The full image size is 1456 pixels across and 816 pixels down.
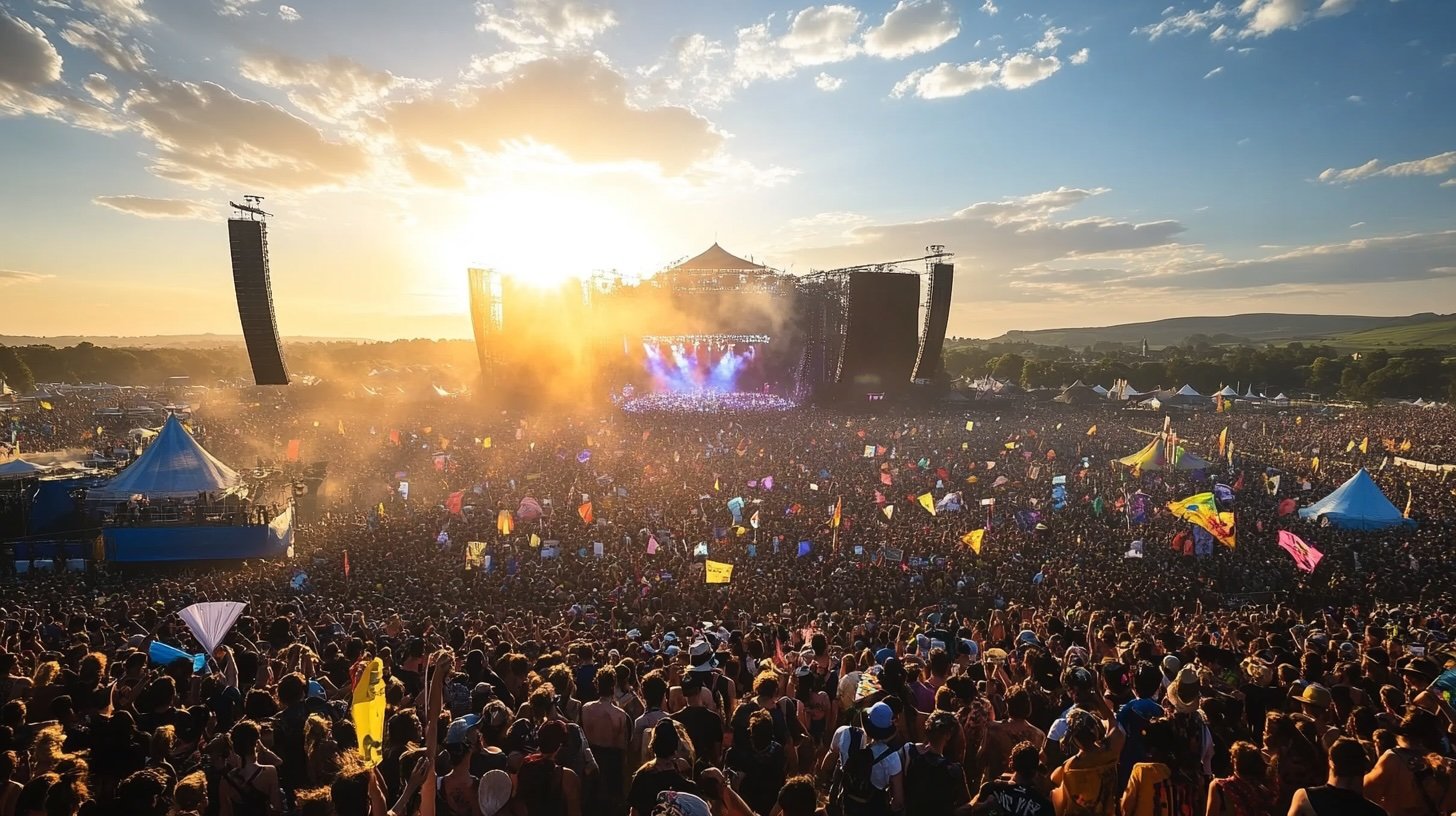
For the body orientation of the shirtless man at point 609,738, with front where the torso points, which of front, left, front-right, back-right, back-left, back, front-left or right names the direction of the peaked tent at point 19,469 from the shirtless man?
front-left

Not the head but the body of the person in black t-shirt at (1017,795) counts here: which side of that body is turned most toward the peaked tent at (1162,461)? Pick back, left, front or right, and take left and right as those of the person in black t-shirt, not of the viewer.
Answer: front

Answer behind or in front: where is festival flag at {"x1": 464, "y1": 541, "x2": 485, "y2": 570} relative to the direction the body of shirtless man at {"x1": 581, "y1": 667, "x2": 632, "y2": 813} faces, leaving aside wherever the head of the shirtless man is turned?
in front

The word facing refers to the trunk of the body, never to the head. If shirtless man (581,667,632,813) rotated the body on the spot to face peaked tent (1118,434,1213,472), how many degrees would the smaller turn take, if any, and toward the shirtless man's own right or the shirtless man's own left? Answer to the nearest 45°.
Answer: approximately 45° to the shirtless man's own right

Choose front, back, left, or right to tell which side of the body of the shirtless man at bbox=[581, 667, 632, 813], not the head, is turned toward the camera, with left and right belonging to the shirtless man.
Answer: back

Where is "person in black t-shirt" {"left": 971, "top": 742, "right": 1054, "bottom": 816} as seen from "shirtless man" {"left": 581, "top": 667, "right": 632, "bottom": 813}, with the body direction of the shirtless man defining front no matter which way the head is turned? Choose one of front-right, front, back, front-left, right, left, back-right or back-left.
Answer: back-right

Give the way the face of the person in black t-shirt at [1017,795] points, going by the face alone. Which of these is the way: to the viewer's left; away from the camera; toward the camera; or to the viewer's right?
away from the camera

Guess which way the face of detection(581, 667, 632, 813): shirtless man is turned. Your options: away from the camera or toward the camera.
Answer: away from the camera

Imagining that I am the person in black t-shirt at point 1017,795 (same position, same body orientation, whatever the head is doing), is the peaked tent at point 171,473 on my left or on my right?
on my left

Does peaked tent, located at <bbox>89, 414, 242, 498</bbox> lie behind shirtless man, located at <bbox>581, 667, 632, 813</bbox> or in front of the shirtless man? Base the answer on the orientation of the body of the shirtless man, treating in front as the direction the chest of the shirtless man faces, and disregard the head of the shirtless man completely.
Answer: in front

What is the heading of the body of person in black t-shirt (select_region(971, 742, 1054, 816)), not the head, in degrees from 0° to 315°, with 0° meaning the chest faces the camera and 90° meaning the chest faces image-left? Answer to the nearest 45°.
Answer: approximately 180°

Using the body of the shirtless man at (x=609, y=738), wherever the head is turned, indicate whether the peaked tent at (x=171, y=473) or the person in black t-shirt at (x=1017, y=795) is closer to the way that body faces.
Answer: the peaked tent

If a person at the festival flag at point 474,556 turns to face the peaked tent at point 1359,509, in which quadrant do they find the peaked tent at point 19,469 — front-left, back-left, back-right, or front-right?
back-left
